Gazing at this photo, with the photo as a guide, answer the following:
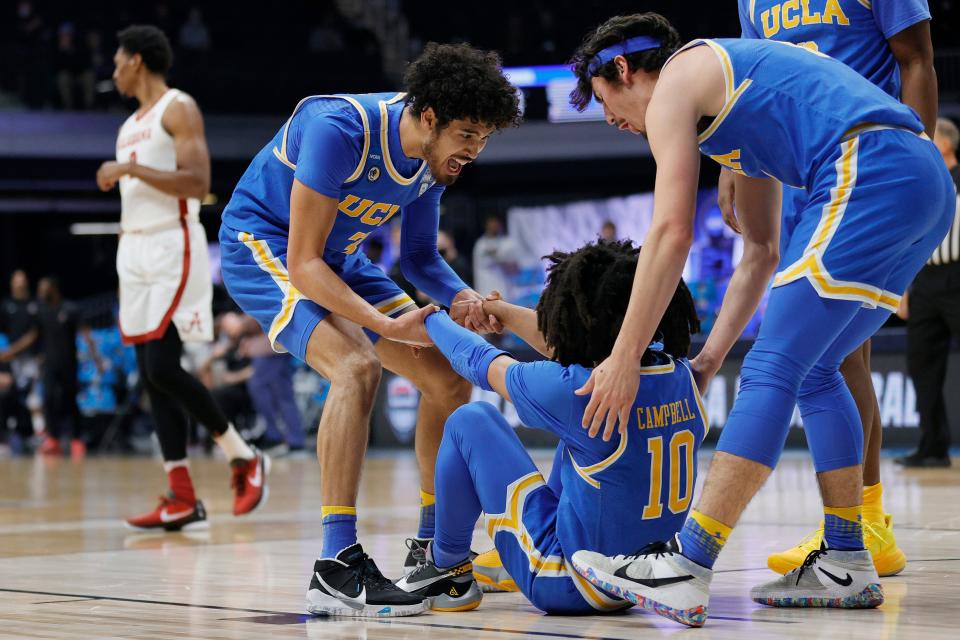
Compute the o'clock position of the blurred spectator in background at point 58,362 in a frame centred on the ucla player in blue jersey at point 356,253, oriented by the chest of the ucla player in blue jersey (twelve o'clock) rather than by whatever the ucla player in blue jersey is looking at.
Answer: The blurred spectator in background is roughly at 7 o'clock from the ucla player in blue jersey.

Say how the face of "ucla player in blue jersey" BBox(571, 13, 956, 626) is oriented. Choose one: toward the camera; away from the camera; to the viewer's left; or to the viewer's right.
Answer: to the viewer's left

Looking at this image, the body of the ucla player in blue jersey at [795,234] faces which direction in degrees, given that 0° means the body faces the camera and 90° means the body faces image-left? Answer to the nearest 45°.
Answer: approximately 90°

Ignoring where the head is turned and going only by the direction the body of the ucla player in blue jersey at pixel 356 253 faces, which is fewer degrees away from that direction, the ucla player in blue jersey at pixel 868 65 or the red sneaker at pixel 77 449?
the ucla player in blue jersey

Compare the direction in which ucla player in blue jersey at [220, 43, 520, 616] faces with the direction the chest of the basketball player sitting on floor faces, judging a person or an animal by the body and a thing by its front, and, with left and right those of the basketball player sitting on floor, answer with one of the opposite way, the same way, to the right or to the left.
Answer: the opposite way

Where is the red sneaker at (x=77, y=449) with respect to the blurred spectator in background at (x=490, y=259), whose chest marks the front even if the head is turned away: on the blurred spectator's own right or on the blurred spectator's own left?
on the blurred spectator's own right

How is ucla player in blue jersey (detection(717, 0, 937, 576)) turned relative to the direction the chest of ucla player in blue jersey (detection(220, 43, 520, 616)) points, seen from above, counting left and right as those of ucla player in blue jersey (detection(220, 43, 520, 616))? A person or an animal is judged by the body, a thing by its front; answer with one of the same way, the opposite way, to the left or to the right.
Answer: to the right

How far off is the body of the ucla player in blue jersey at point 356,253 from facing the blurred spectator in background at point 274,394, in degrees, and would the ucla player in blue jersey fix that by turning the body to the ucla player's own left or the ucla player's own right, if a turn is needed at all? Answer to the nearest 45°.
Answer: approximately 135° to the ucla player's own left

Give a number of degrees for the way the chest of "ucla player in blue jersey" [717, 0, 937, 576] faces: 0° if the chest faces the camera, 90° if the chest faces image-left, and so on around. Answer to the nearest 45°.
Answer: approximately 45°

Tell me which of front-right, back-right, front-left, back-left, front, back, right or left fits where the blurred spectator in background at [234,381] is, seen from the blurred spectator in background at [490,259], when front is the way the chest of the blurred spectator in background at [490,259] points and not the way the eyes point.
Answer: front-right

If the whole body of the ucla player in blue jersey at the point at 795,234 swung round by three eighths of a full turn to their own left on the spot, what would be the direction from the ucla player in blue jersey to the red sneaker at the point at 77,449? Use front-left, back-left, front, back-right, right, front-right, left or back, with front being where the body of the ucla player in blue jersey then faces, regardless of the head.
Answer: back

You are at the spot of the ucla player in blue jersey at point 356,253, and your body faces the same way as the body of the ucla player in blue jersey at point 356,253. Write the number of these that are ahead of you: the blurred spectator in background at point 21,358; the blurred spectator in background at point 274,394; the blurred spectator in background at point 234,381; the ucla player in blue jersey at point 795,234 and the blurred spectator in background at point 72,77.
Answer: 1
